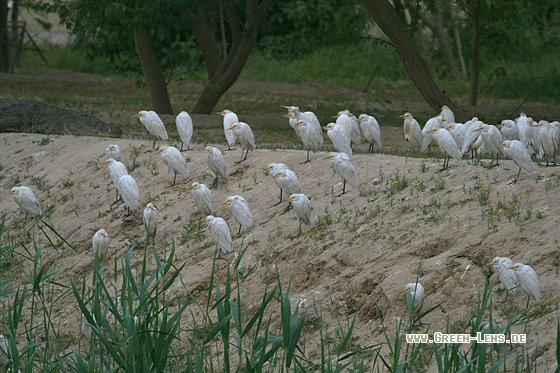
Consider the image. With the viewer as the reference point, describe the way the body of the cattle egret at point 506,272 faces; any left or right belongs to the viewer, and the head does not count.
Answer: facing to the left of the viewer

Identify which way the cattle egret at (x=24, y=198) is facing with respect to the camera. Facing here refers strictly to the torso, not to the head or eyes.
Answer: to the viewer's left

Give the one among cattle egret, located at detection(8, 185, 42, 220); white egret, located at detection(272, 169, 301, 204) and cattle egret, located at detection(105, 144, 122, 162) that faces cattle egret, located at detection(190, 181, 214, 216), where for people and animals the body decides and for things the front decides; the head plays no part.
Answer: the white egret

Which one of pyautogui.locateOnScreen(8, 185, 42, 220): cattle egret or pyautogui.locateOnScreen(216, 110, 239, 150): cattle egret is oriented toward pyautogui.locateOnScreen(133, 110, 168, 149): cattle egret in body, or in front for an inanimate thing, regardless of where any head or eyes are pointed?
pyautogui.locateOnScreen(216, 110, 239, 150): cattle egret

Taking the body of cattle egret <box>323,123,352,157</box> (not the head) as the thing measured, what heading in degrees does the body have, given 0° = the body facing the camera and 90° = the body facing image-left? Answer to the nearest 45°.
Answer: approximately 90°

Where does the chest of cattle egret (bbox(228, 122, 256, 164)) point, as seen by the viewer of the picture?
to the viewer's left
